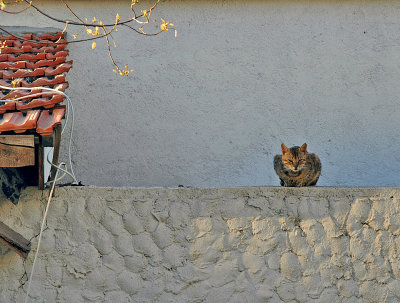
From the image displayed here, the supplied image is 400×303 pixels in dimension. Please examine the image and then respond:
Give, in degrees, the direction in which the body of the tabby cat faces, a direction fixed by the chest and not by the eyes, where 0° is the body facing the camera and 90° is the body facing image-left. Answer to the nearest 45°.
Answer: approximately 0°

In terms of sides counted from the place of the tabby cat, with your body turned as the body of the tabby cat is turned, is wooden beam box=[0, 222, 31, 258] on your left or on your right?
on your right

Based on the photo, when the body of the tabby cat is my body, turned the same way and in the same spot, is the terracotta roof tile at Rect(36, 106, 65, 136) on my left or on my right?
on my right

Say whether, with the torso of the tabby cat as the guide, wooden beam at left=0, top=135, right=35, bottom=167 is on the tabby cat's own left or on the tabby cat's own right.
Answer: on the tabby cat's own right
